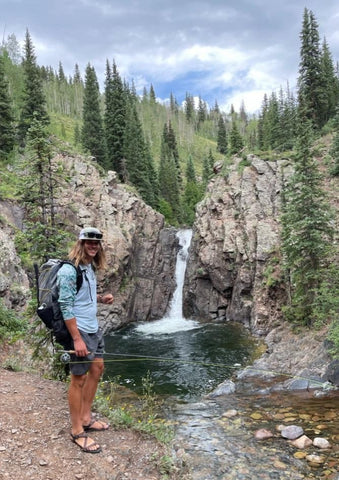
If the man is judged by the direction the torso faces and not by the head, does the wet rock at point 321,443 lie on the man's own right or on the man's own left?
on the man's own left

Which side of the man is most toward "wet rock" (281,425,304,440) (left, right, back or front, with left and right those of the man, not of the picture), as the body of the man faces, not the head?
left

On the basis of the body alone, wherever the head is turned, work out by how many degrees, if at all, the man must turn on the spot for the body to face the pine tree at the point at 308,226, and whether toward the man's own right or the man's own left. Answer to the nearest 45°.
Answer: approximately 90° to the man's own left

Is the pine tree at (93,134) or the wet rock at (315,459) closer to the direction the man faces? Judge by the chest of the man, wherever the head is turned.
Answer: the wet rock

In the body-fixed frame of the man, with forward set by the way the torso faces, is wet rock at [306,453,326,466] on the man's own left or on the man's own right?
on the man's own left

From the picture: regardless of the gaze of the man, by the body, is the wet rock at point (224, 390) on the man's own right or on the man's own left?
on the man's own left

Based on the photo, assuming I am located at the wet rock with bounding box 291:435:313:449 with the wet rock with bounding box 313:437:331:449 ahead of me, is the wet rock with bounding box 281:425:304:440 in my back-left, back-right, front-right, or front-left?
back-left

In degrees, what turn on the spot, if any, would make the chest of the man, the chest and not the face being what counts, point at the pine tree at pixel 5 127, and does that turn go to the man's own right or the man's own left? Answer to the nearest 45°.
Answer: approximately 135° to the man's own left

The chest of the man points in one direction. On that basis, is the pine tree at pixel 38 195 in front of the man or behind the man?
behind

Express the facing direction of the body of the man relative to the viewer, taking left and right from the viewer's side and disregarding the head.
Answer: facing the viewer and to the right of the viewer
